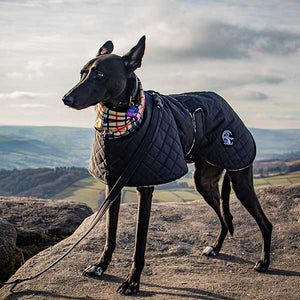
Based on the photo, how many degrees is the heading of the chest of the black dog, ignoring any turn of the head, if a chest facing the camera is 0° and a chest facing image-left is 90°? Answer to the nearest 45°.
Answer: approximately 45°
